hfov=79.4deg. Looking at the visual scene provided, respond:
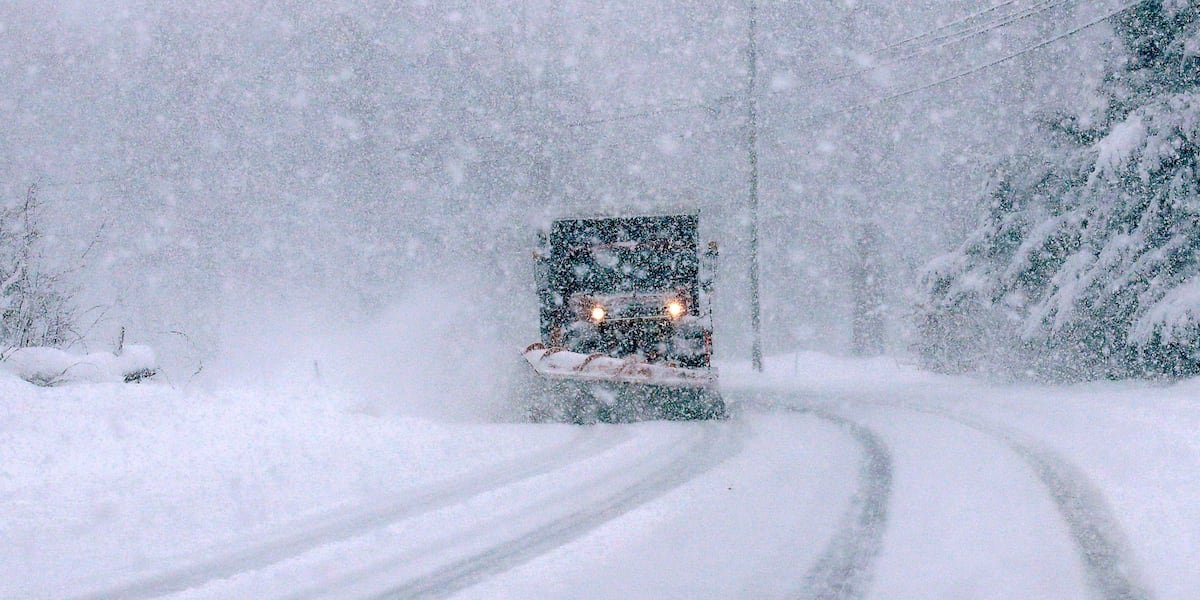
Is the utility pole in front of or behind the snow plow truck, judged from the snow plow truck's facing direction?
behind

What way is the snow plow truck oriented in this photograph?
toward the camera

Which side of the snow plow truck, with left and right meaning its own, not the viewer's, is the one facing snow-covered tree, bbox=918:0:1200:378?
left

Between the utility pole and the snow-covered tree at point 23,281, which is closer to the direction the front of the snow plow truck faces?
the snow-covered tree

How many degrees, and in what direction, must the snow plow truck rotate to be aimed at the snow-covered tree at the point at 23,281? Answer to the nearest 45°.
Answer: approximately 90° to its right
